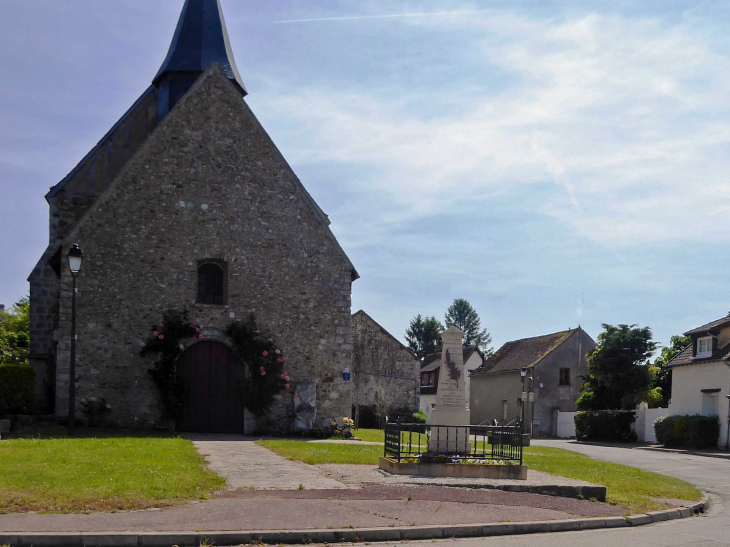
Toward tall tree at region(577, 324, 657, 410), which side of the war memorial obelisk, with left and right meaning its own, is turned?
back

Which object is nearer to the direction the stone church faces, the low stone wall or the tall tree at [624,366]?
the low stone wall

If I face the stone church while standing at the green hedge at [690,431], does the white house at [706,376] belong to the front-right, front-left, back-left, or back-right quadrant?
back-right

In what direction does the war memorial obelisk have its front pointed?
toward the camera

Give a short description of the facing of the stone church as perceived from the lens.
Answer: facing the viewer

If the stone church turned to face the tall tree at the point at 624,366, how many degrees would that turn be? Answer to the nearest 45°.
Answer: approximately 135° to its left

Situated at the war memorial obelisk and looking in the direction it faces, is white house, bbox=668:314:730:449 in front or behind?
behind

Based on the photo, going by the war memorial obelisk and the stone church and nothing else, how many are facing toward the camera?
2

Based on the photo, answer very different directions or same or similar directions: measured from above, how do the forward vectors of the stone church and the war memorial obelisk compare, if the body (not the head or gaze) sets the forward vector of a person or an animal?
same or similar directions

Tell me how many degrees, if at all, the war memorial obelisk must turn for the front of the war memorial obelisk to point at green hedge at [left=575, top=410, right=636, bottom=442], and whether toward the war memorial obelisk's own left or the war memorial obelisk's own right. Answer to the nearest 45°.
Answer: approximately 180°
